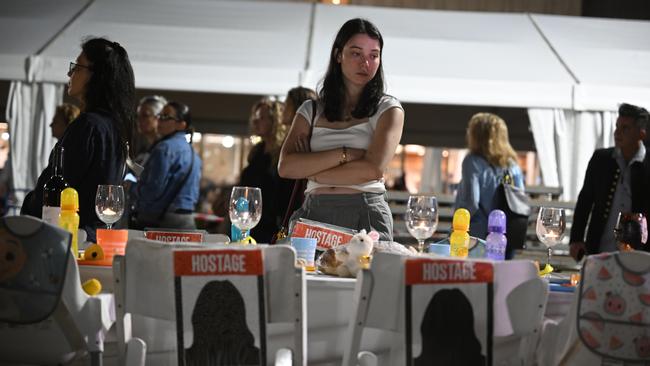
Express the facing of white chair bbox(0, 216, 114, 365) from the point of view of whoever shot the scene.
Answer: facing away from the viewer and to the right of the viewer

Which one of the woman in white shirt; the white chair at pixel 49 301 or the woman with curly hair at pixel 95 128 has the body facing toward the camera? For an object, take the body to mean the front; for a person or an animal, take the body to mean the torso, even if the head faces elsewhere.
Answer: the woman in white shirt

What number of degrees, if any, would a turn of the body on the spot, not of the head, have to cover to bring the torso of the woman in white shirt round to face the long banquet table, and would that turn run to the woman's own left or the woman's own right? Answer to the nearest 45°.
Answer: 0° — they already face it

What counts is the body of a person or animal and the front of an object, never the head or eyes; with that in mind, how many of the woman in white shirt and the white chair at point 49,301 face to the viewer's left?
0

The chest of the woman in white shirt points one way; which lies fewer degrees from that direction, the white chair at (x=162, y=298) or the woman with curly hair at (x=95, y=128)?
the white chair

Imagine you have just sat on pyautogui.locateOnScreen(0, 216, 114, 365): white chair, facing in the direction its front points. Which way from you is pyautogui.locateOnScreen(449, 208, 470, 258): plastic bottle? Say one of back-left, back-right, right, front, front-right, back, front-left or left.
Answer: front-right

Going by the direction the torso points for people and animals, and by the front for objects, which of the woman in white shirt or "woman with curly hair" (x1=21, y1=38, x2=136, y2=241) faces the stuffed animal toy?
the woman in white shirt

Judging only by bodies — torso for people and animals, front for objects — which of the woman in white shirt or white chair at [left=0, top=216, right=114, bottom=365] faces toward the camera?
the woman in white shirt

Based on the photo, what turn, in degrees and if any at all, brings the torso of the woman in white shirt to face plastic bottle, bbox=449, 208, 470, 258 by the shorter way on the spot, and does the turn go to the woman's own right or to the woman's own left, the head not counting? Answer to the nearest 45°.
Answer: approximately 45° to the woman's own left

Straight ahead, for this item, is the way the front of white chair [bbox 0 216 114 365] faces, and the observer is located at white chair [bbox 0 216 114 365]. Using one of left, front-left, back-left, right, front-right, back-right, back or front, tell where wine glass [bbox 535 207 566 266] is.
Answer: front-right

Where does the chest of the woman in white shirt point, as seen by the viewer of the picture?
toward the camera
